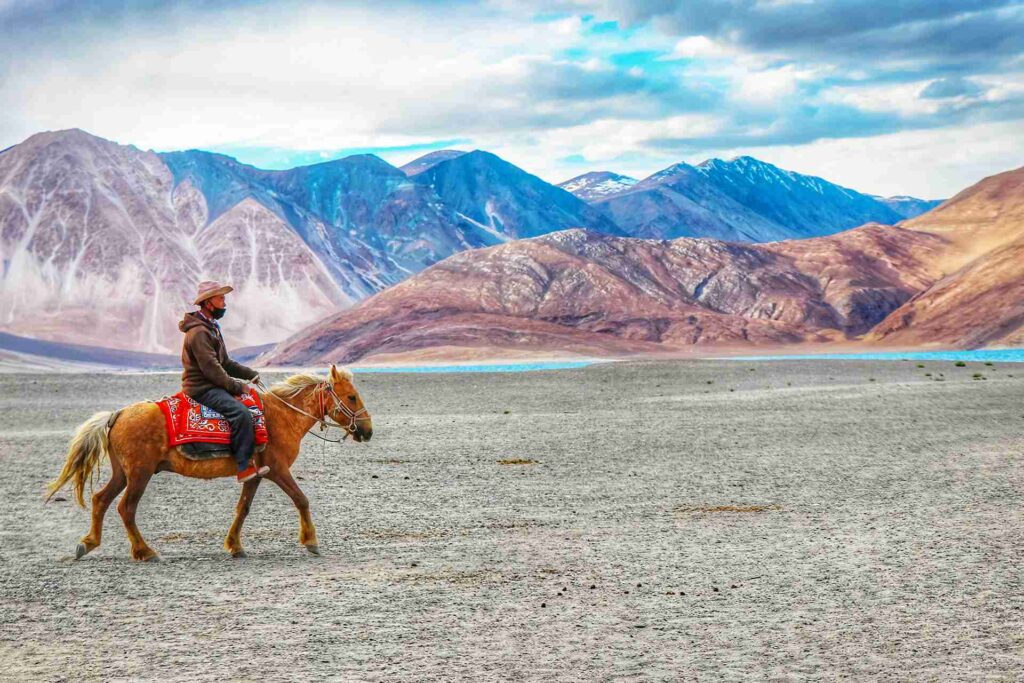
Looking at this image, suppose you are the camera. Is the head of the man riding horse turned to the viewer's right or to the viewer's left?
to the viewer's right

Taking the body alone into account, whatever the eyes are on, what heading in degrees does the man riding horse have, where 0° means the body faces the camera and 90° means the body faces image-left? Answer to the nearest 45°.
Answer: approximately 270°

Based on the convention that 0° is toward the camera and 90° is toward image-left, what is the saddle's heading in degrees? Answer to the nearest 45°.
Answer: approximately 270°

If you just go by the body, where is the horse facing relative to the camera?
to the viewer's right
